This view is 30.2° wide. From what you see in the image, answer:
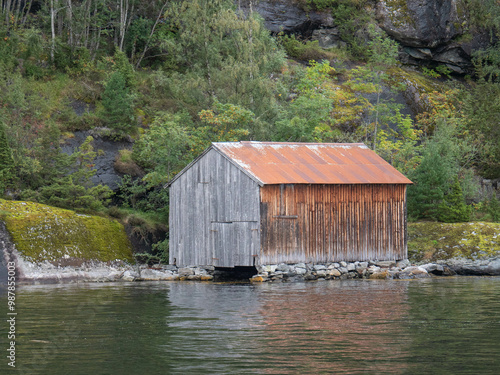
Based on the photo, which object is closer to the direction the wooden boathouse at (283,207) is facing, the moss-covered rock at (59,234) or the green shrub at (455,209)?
the moss-covered rock

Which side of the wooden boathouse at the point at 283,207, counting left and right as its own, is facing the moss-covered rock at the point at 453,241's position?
back

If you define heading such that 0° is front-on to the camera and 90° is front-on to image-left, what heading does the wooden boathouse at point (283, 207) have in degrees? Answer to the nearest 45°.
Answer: approximately 45°

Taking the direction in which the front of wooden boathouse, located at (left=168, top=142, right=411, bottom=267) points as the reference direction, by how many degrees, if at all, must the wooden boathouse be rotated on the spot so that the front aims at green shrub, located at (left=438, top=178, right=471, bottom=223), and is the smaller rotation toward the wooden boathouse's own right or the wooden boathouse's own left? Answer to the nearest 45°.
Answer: approximately 180°
